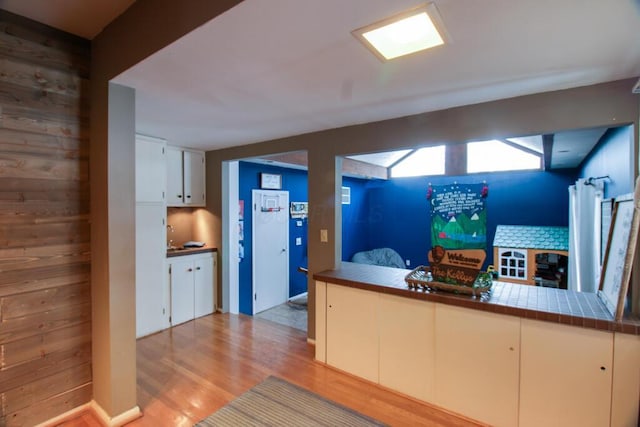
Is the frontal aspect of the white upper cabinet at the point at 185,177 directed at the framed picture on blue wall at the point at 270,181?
no

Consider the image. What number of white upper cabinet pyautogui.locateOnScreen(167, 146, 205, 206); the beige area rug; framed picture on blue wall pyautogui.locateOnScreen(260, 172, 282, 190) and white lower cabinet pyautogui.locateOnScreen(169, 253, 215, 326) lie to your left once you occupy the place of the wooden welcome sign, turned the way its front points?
0

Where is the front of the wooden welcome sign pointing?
toward the camera

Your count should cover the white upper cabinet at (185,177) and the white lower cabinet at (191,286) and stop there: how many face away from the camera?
0

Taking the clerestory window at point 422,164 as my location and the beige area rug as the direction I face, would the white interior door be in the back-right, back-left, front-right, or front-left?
front-right

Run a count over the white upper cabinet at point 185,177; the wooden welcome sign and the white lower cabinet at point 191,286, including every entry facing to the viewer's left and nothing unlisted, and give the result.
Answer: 0

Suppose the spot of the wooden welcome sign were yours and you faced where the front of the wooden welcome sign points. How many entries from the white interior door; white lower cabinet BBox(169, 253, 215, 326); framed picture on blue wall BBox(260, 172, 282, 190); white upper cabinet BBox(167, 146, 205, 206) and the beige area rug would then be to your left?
0

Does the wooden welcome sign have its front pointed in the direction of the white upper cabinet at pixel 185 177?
no

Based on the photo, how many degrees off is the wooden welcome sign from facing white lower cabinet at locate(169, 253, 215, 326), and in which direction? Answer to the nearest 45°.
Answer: approximately 90° to its right

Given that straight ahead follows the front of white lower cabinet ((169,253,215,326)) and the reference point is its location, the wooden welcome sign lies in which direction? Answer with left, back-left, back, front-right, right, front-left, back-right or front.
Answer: front
